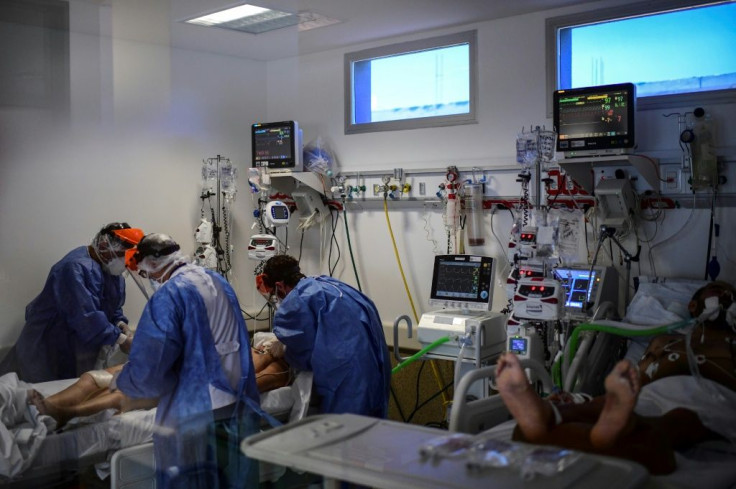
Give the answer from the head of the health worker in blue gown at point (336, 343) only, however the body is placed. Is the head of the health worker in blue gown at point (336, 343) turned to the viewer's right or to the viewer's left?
to the viewer's left

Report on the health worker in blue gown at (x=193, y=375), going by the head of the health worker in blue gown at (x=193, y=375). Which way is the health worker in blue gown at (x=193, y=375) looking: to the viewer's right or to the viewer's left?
to the viewer's left

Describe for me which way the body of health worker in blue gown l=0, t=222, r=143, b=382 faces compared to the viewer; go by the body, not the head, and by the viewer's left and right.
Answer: facing to the right of the viewer

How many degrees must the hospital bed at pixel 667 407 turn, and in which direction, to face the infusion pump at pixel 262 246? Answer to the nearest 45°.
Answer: approximately 90° to its right

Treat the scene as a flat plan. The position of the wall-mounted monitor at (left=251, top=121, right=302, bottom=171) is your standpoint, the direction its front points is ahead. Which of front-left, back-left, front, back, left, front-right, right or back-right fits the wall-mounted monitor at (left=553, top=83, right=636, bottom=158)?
left

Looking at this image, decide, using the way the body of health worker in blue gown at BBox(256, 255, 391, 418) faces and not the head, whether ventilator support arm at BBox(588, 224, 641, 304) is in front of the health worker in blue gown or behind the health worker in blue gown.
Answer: behind

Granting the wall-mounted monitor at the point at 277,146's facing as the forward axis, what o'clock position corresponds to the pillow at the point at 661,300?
The pillow is roughly at 9 o'clock from the wall-mounted monitor.

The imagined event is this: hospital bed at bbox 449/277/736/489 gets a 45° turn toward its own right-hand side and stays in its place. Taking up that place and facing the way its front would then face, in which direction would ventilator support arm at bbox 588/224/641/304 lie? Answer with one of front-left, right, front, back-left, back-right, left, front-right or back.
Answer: right

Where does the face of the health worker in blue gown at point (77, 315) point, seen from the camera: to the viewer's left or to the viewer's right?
to the viewer's right
